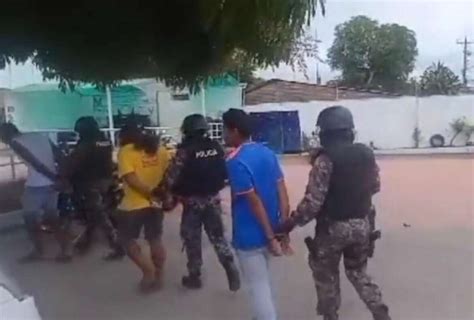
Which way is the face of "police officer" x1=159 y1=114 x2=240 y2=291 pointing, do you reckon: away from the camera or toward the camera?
away from the camera

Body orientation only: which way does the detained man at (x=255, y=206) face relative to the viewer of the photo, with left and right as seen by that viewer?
facing away from the viewer and to the left of the viewer

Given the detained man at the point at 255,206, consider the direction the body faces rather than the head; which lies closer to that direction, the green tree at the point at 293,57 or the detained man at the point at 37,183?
the detained man

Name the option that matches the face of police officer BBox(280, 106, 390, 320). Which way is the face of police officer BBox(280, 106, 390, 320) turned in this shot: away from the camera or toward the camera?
away from the camera

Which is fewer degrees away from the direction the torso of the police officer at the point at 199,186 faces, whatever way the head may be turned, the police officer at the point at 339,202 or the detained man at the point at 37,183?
the detained man

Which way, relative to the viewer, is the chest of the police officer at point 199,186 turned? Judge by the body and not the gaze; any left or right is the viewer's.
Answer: facing away from the viewer and to the left of the viewer

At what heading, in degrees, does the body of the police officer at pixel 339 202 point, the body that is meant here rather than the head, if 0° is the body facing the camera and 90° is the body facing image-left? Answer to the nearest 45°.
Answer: approximately 135°

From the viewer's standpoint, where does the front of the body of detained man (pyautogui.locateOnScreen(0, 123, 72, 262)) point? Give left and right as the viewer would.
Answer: facing to the left of the viewer
